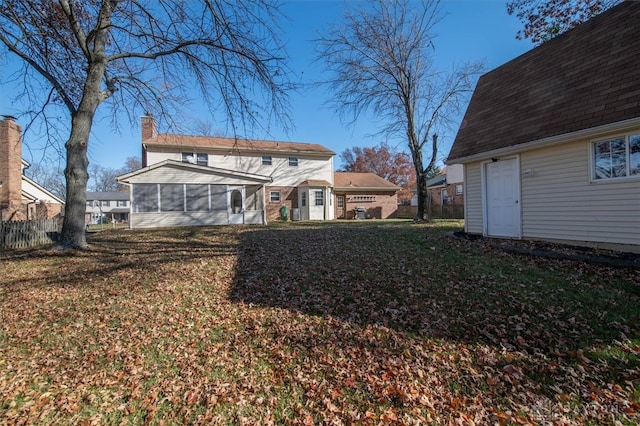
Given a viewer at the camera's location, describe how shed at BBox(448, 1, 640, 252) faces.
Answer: facing the viewer and to the left of the viewer

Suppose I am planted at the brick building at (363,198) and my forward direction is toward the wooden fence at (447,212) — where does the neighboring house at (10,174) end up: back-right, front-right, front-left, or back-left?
back-right

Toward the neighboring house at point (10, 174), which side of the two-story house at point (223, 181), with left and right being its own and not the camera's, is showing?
left

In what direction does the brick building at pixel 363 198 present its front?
away from the camera

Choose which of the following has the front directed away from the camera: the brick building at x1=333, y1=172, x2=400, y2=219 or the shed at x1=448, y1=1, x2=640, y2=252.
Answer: the brick building at x1=333, y1=172, x2=400, y2=219

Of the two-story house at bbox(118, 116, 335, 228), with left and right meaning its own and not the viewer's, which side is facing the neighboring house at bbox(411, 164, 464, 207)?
right

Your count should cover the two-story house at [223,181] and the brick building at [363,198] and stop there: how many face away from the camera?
2

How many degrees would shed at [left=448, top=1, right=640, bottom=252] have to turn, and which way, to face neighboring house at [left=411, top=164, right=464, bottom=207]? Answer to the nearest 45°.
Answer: approximately 135° to its right

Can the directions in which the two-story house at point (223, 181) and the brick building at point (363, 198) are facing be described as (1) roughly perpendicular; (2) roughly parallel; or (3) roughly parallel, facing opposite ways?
roughly parallel

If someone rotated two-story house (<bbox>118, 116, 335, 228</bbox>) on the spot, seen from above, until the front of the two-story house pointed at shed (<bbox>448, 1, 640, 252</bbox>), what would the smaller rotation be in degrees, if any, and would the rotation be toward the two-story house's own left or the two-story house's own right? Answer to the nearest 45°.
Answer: approximately 135° to the two-story house's own right

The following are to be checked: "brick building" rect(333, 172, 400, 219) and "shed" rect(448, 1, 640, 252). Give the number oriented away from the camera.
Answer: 1

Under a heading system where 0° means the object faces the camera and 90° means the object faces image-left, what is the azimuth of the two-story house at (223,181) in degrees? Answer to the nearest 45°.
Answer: approximately 180°

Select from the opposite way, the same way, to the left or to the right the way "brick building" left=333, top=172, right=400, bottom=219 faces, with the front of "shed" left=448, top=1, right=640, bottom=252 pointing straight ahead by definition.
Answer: to the right
